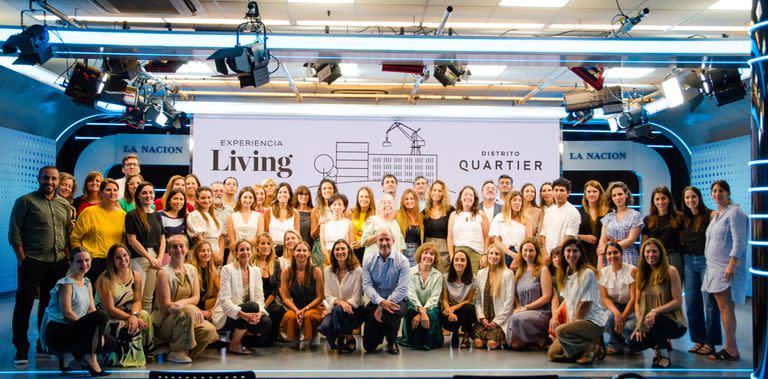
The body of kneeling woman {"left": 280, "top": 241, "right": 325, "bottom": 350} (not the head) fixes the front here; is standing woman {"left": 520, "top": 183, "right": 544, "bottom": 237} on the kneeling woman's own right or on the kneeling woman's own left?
on the kneeling woman's own left

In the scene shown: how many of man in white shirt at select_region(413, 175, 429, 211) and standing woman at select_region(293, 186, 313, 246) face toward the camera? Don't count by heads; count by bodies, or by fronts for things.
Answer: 2

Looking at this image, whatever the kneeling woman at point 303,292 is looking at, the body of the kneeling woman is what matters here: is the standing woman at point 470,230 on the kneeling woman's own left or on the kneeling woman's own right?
on the kneeling woman's own left

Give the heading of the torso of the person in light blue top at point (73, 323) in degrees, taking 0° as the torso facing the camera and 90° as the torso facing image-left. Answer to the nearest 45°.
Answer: approximately 315°

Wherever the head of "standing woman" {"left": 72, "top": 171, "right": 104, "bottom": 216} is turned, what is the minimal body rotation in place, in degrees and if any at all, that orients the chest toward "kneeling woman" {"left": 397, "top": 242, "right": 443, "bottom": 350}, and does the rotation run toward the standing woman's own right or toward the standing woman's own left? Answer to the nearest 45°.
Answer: approximately 90° to the standing woman's own left

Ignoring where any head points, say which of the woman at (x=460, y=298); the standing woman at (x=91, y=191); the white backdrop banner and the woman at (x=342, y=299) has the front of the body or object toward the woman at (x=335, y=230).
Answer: the white backdrop banner

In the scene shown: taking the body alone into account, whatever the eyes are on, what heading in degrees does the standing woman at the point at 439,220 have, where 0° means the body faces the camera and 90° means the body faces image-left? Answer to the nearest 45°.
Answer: approximately 0°

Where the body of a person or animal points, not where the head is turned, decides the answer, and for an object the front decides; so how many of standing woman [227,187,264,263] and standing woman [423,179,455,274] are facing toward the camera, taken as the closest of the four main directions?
2
